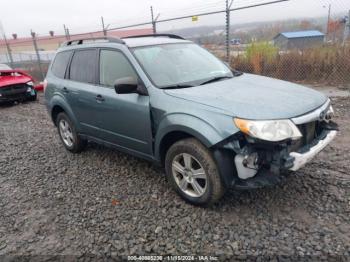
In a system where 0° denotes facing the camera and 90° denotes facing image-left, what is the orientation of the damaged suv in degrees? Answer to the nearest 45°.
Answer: approximately 315°

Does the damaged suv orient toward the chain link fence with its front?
no

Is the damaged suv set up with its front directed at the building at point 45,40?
no

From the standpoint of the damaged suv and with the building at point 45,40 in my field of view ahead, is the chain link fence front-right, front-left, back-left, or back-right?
front-right

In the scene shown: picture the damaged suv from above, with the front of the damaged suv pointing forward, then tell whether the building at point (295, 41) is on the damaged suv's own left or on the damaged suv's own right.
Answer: on the damaged suv's own left

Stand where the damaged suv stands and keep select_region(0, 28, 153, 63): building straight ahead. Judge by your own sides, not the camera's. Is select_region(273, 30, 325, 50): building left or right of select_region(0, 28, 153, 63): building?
right
